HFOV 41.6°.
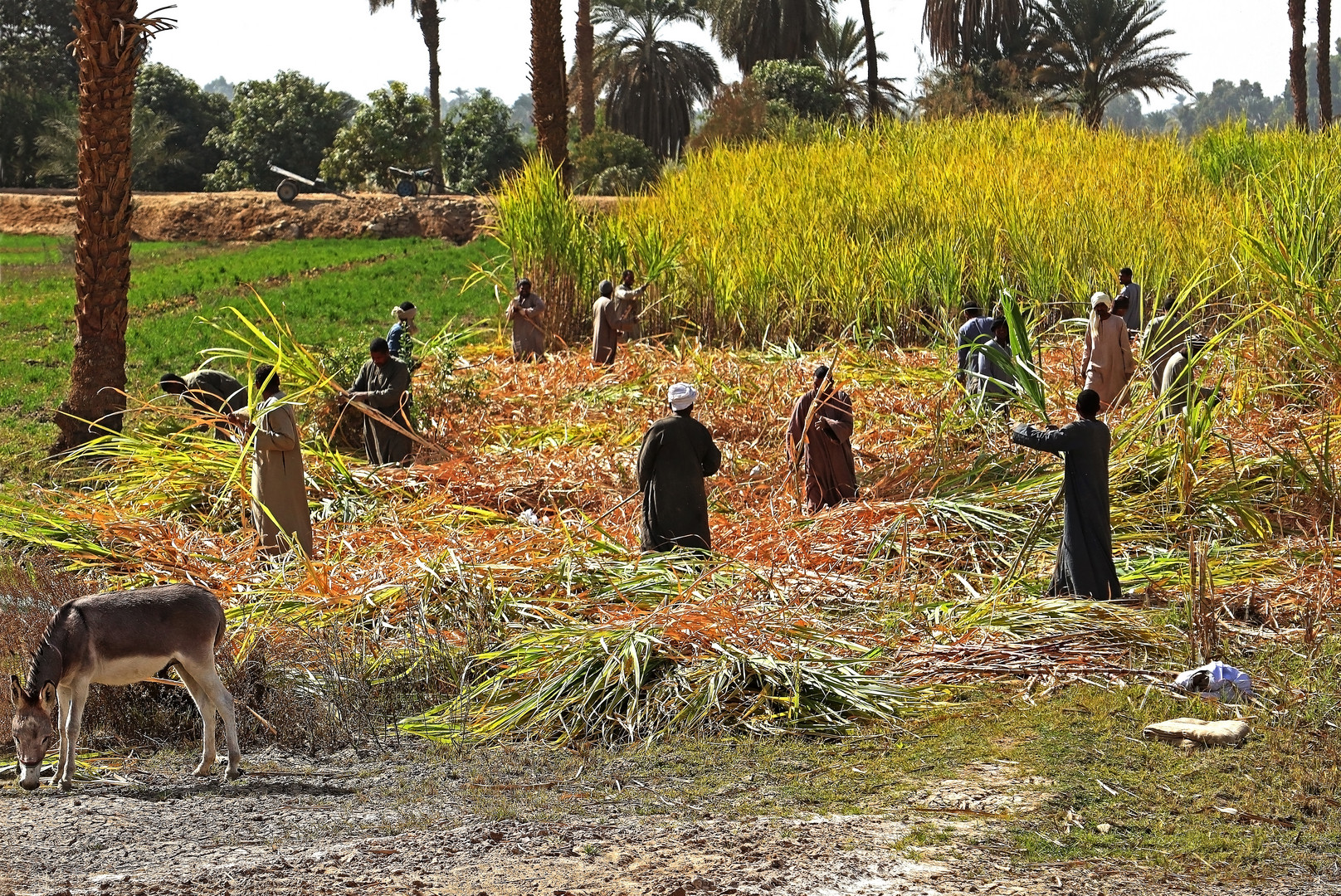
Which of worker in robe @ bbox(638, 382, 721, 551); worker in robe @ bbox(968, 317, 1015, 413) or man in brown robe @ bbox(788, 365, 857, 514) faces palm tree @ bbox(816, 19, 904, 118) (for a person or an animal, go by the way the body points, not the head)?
worker in robe @ bbox(638, 382, 721, 551)

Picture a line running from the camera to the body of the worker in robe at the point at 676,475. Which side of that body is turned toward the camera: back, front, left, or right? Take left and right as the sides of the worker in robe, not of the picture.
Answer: back

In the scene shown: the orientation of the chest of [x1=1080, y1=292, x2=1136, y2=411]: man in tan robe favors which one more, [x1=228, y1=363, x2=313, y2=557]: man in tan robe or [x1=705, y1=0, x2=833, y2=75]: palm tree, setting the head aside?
the man in tan robe

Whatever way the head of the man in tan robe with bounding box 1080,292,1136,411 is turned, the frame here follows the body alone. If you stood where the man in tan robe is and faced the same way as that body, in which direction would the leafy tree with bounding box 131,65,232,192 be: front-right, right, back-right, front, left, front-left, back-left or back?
back-right

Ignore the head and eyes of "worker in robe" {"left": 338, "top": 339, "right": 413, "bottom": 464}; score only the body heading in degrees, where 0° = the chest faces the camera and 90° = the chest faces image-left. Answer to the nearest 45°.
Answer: approximately 45°

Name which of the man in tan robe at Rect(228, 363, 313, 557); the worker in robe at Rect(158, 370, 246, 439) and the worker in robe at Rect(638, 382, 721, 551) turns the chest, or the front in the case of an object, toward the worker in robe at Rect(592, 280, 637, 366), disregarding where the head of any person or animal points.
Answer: the worker in robe at Rect(638, 382, 721, 551)

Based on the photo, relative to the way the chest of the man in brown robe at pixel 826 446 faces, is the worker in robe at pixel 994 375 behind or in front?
behind

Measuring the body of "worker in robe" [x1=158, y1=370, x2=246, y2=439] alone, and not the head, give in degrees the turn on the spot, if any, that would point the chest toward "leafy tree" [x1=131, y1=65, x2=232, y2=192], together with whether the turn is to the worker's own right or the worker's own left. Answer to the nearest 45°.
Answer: approximately 90° to the worker's own right

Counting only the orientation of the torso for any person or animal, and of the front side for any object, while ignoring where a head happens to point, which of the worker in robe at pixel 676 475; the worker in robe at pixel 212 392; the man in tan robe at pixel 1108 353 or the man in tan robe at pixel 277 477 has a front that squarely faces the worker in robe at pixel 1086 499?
the man in tan robe at pixel 1108 353

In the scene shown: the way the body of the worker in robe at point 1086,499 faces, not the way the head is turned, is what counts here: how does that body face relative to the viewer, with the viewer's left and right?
facing away from the viewer and to the left of the viewer

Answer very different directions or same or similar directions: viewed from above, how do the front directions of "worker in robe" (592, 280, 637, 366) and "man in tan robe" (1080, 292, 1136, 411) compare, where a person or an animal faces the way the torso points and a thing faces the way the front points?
very different directions
